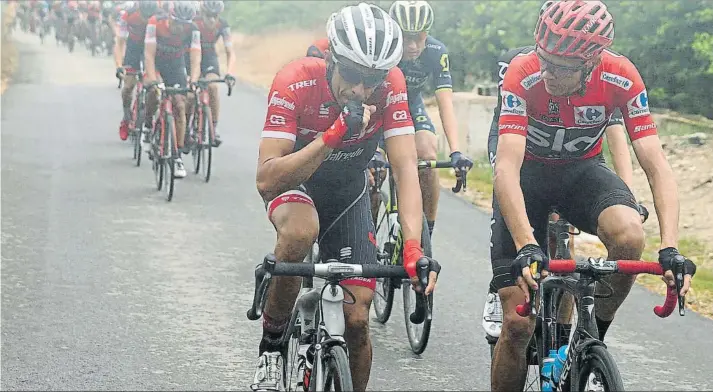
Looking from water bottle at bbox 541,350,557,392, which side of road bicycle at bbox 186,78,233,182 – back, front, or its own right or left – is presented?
front

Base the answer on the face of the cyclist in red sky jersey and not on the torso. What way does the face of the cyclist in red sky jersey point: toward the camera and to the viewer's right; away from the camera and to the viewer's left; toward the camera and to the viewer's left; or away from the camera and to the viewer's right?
toward the camera and to the viewer's left

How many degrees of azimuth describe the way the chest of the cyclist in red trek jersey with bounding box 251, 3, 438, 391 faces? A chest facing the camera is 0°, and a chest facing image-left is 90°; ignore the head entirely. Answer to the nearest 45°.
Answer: approximately 0°

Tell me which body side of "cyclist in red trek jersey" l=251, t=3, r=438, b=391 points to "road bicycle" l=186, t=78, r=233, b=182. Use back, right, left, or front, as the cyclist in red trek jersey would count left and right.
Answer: back

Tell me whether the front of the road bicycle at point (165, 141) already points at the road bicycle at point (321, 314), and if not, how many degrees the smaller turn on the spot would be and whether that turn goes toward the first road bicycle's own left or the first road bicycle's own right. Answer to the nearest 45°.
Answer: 0° — it already faces it

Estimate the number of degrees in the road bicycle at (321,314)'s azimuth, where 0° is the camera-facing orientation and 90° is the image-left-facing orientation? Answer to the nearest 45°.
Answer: approximately 0°
